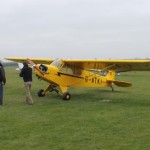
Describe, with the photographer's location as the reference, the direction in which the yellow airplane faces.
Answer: facing the viewer and to the left of the viewer
